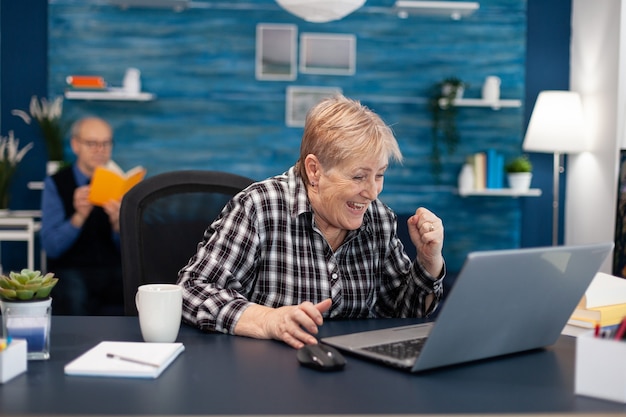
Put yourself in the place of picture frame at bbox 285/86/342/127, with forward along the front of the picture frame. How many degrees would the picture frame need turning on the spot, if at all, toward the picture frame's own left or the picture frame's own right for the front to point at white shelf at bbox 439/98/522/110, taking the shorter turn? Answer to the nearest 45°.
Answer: approximately 90° to the picture frame's own left

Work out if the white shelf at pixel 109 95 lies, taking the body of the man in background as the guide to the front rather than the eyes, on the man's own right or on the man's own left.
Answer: on the man's own left

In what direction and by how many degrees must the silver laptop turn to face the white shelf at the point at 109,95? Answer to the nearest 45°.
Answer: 0° — it already faces it

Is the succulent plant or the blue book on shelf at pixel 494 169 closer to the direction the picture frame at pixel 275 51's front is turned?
the succulent plant

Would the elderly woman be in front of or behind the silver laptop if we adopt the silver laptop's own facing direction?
in front

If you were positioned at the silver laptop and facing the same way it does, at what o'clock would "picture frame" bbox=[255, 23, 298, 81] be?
The picture frame is roughly at 1 o'clock from the silver laptop.

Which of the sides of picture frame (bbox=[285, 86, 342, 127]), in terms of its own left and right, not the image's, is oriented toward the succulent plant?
front

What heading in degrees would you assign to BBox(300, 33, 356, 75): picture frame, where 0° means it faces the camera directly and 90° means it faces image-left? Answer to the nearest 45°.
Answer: approximately 0°

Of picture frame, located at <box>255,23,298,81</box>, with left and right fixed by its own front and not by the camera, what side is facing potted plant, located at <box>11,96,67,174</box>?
right

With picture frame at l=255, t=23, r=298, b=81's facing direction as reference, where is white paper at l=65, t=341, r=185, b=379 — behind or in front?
in front

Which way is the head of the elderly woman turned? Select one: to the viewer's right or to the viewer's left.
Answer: to the viewer's right
